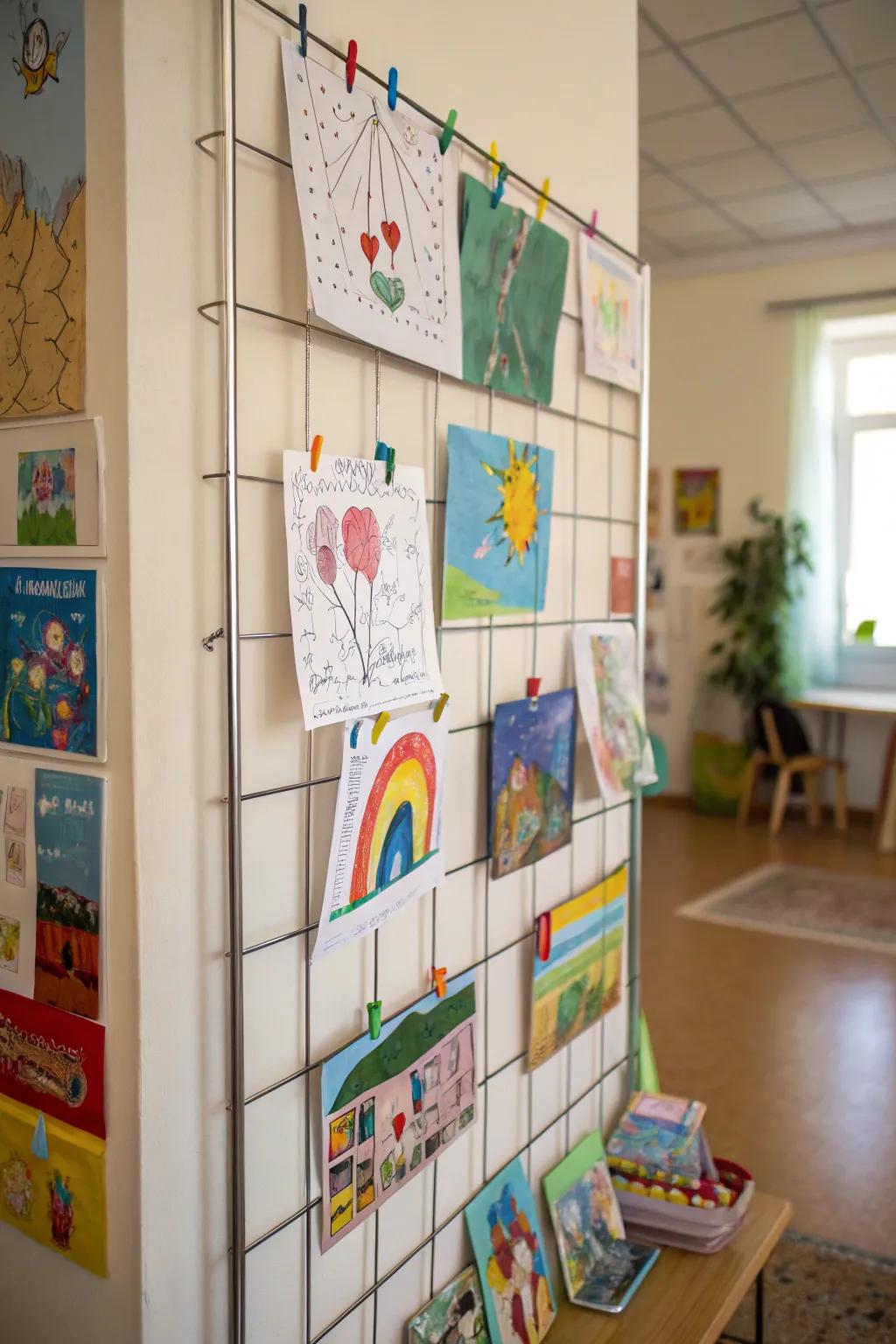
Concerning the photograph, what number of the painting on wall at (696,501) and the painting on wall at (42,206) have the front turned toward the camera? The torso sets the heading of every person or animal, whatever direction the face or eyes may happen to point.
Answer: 2

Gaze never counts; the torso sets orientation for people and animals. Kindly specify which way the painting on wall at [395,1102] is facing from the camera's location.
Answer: facing the viewer and to the right of the viewer

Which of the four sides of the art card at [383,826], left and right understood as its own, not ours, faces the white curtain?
left

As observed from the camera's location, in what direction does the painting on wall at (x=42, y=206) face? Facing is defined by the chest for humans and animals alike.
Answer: facing the viewer

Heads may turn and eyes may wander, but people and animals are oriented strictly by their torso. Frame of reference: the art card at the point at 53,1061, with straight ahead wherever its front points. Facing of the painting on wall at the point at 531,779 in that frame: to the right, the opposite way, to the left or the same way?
to the left

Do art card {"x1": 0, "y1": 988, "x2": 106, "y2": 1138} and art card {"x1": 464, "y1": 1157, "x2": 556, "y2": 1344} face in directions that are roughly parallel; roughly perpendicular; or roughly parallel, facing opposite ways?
roughly perpendicular

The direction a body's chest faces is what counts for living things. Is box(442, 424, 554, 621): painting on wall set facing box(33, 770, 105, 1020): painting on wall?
no

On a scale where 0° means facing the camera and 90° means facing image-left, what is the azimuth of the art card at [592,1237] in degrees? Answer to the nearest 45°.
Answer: approximately 315°

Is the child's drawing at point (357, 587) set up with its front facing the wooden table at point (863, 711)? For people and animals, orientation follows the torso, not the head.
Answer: no

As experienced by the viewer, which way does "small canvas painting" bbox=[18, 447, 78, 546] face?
facing the viewer and to the left of the viewer

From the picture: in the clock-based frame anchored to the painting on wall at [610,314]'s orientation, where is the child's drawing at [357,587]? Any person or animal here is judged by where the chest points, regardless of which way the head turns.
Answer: The child's drawing is roughly at 2 o'clock from the painting on wall.

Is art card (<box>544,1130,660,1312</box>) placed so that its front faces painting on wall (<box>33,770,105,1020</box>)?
no

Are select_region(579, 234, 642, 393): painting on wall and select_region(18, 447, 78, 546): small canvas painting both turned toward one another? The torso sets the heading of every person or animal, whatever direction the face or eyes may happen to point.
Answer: no

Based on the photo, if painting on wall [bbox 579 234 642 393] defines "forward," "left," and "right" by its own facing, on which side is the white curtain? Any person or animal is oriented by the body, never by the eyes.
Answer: on its left

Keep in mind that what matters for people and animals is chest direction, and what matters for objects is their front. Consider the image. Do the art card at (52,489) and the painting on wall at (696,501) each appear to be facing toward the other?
no
